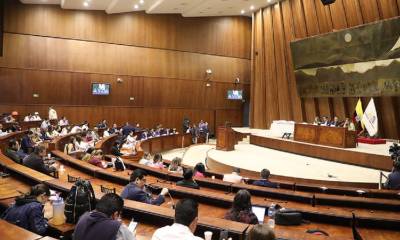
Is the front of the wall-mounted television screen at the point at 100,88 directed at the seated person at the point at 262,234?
yes

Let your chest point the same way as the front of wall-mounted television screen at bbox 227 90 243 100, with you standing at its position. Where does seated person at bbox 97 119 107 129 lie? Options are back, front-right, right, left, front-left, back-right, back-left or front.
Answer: front-right

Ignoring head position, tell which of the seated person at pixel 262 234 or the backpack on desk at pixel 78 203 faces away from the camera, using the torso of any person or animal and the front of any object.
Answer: the seated person

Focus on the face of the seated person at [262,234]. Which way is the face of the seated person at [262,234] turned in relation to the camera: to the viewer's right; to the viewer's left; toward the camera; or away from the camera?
away from the camera

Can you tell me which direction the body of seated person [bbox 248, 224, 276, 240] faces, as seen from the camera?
away from the camera

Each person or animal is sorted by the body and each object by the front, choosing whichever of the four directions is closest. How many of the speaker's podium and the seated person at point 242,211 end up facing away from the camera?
1

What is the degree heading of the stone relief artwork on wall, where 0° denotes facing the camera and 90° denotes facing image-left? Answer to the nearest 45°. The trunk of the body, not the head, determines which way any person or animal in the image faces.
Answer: approximately 45°

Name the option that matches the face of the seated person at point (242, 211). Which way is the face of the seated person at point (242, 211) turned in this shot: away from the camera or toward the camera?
away from the camera

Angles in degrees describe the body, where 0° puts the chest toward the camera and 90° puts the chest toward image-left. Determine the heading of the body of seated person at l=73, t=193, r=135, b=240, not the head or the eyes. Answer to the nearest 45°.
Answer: approximately 225°

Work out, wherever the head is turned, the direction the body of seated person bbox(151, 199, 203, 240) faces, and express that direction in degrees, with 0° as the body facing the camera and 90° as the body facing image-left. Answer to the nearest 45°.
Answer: approximately 225°

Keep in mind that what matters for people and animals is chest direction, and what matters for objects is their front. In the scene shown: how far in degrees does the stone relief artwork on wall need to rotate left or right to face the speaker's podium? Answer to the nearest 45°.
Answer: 0° — it already faces it

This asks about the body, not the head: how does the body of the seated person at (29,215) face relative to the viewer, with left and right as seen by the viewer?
facing away from the viewer and to the right of the viewer

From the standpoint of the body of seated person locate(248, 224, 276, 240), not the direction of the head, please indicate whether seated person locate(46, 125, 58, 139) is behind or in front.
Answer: in front

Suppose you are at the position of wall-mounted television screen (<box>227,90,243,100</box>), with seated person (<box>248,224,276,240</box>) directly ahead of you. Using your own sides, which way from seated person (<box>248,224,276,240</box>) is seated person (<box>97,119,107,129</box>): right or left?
right

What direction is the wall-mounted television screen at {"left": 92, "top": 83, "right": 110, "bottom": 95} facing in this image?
toward the camera

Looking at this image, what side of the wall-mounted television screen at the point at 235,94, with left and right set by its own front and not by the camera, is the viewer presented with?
front

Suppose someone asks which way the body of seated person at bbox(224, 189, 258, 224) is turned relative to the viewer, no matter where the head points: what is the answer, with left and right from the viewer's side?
facing away from the viewer
